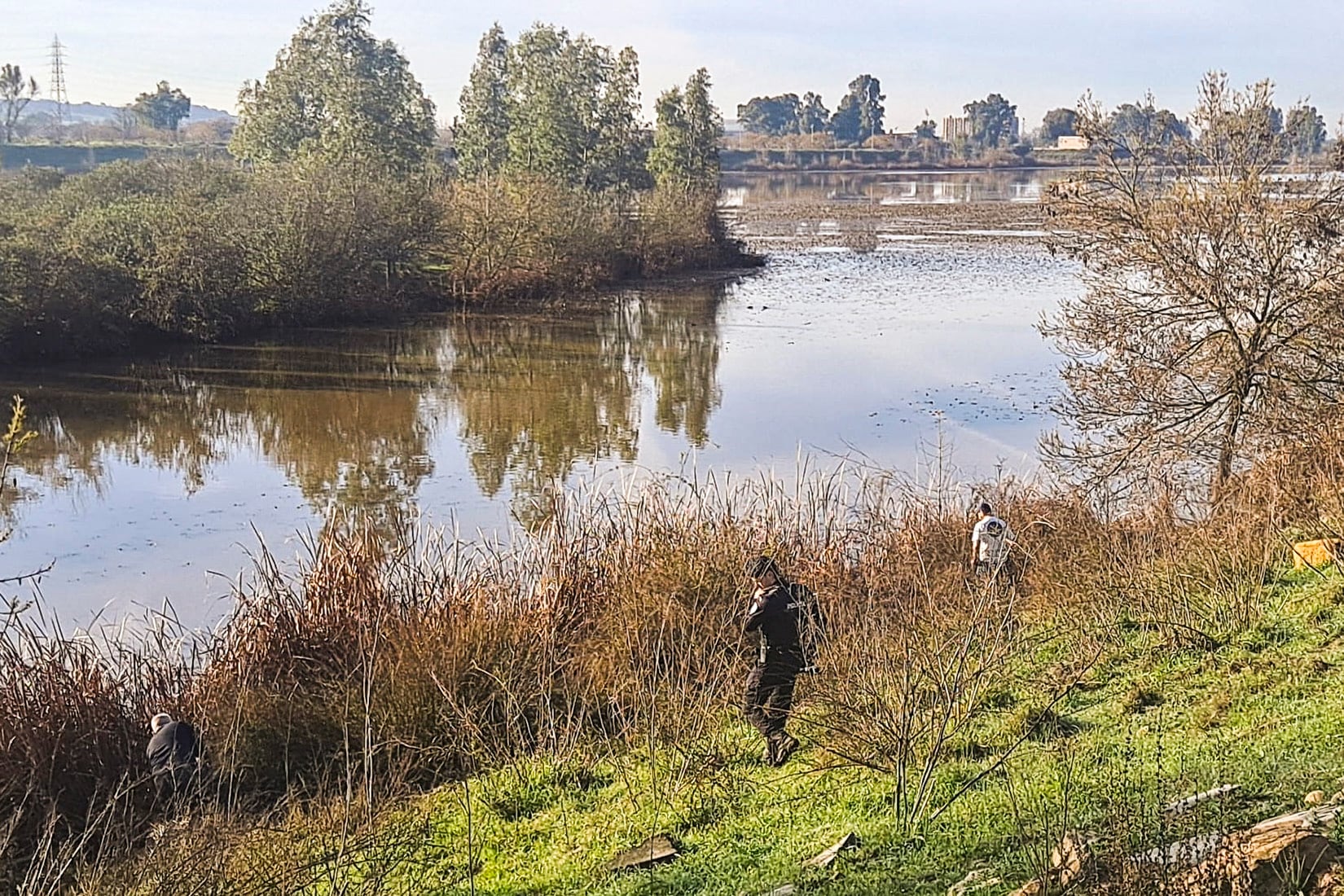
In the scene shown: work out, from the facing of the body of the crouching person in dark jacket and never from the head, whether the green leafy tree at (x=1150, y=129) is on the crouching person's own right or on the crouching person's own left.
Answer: on the crouching person's own right

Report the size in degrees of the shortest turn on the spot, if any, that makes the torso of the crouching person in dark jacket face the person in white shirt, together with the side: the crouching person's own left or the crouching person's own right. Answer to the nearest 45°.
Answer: approximately 135° to the crouching person's own right

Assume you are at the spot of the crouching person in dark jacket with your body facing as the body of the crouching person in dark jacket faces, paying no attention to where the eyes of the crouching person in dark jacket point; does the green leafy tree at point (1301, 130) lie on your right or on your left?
on your right

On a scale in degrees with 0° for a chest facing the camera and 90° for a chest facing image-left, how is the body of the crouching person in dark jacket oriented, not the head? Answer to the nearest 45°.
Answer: approximately 135°

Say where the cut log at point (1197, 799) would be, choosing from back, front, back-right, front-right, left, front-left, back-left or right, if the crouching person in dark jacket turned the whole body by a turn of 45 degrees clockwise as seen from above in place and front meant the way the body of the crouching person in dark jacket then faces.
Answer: back-right

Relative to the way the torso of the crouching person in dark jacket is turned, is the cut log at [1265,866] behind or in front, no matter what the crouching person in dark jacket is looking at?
behind
